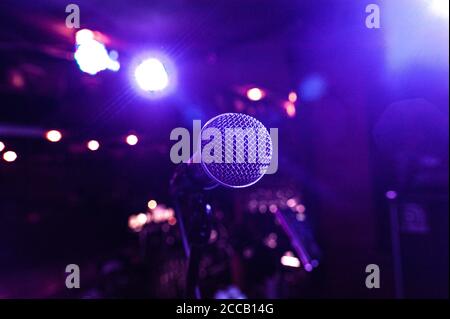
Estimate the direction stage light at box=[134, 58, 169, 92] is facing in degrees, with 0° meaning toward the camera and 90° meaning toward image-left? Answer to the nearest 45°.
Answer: approximately 0°

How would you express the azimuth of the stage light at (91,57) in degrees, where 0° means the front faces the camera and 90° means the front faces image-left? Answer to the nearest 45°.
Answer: approximately 0°

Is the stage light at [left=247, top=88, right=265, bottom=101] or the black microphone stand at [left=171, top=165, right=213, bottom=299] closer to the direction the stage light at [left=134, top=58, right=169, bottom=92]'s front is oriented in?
the black microphone stand

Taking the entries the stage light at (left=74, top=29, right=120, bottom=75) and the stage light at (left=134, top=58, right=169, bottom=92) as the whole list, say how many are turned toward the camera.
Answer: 2
